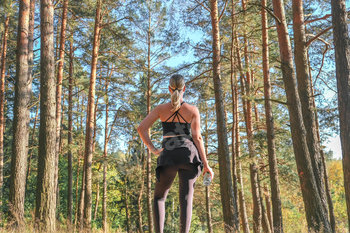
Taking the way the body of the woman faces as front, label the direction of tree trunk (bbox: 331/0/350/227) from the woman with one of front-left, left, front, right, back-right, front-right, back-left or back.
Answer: front-right

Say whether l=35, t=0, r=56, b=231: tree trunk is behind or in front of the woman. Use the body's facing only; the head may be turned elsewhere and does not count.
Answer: in front

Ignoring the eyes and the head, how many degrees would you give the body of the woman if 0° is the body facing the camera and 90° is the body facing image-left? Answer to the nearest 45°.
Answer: approximately 180°

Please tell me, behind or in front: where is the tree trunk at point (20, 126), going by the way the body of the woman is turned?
in front

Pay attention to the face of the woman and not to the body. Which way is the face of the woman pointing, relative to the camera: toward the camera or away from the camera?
away from the camera

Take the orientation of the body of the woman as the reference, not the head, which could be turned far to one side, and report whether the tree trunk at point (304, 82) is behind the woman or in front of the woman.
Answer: in front
